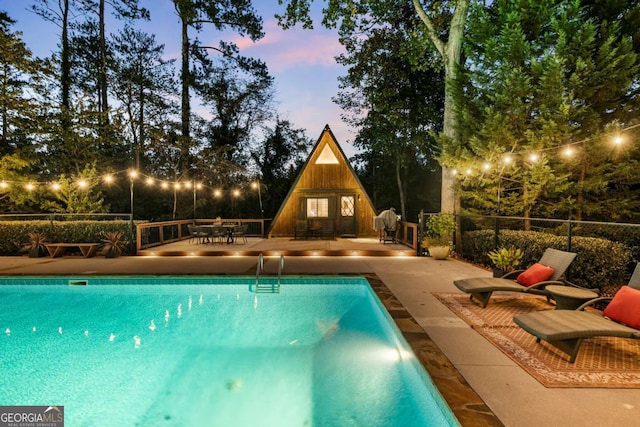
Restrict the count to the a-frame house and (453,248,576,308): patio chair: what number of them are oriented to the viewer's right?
0

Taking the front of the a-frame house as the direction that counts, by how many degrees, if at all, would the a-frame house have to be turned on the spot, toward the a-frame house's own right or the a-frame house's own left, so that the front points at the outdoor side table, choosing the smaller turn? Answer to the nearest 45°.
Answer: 0° — it already faces it

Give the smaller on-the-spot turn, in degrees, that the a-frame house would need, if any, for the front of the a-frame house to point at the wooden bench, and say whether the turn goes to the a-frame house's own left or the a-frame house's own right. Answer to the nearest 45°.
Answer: approximately 45° to the a-frame house's own right

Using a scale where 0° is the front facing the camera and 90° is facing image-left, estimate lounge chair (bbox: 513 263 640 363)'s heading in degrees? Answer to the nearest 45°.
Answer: approximately 45°

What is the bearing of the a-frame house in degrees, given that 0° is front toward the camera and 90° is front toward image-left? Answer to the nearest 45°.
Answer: approximately 0°

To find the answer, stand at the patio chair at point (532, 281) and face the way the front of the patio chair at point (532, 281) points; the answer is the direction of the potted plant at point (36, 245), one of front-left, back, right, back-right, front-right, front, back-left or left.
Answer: front-right

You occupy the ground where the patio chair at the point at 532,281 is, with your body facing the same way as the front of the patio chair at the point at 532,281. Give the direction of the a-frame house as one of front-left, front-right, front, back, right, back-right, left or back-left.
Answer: right

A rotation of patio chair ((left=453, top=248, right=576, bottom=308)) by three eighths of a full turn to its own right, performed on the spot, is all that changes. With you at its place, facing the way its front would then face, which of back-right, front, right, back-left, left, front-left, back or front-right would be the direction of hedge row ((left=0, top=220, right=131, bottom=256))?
left

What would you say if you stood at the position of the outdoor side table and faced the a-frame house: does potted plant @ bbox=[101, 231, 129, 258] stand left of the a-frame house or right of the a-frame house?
left

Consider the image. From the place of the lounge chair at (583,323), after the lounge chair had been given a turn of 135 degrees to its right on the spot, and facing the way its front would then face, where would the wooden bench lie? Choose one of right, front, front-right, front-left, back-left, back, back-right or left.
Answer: left

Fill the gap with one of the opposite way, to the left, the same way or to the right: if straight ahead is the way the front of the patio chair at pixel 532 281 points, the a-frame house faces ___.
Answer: to the left

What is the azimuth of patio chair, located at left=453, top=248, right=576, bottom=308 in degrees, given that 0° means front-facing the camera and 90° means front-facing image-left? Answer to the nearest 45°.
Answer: approximately 45°

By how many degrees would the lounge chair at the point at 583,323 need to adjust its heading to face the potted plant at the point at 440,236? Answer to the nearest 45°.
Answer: approximately 90° to its right

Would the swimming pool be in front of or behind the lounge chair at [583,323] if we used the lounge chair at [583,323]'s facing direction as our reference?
in front

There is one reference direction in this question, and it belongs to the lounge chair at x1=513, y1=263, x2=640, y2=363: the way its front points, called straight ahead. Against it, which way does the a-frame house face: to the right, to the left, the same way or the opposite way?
to the left

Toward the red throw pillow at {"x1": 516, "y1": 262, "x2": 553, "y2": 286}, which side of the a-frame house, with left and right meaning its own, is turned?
front
